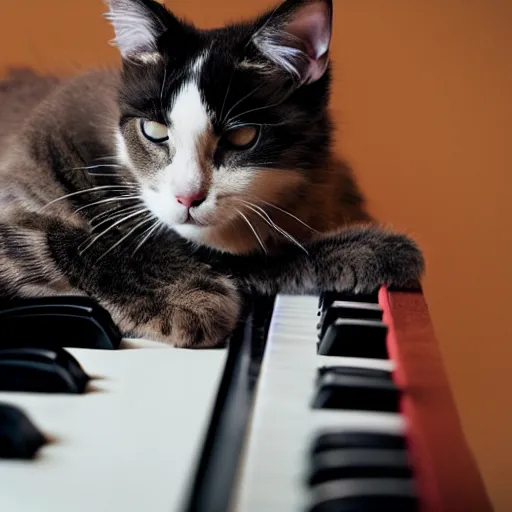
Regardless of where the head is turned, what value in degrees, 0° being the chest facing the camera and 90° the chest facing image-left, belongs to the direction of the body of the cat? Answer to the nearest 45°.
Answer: approximately 315°
